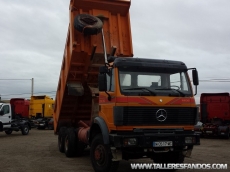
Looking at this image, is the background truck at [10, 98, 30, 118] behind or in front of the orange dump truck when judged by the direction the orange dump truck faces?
behind

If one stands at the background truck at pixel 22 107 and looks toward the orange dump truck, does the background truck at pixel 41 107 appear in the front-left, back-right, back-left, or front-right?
front-left

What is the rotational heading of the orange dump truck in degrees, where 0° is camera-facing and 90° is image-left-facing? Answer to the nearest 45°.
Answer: approximately 315°

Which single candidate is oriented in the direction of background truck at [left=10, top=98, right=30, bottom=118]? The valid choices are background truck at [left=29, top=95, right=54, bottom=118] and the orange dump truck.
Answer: background truck at [left=29, top=95, right=54, bottom=118]

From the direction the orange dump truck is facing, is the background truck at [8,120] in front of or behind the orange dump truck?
behind

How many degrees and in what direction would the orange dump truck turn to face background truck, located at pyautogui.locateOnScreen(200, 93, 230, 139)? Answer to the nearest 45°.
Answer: approximately 90° to its left
